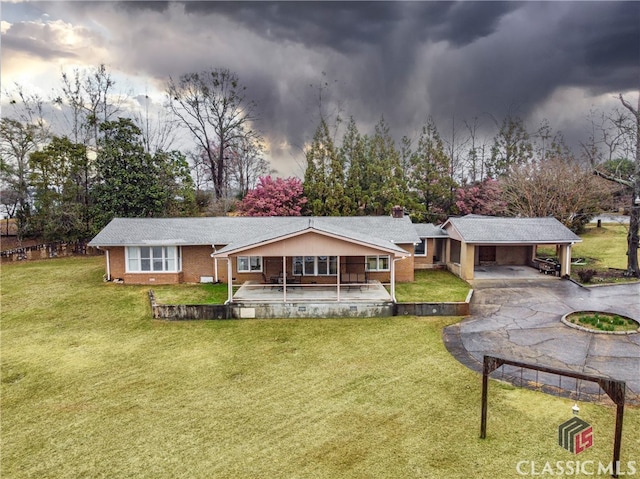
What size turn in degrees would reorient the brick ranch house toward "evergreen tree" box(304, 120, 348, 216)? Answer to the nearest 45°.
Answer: approximately 180°

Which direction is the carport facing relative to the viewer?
toward the camera

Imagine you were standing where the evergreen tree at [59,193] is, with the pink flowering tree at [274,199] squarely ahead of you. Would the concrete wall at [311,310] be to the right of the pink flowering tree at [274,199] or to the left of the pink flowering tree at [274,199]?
right

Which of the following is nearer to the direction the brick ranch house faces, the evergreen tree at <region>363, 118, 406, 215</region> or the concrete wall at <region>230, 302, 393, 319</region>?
the concrete wall

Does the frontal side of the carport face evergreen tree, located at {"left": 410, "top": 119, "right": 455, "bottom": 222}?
no

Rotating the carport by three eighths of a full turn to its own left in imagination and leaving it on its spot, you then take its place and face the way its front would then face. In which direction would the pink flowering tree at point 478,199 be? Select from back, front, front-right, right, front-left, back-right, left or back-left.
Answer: front-left

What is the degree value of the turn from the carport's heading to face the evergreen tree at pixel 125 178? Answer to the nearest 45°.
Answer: approximately 90° to its right

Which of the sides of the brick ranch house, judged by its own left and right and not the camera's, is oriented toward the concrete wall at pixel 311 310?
front

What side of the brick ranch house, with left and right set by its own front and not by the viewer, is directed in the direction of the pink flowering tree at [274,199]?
back

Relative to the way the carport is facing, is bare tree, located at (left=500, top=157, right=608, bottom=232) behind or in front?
behind

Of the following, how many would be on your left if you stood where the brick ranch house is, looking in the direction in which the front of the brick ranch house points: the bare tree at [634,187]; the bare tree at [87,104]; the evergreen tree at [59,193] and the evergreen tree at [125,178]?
1

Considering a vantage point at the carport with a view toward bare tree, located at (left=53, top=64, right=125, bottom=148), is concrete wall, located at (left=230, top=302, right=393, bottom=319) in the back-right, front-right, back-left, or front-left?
front-left

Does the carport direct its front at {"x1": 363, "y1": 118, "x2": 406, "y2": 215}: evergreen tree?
no

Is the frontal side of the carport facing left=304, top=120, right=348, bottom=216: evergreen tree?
no

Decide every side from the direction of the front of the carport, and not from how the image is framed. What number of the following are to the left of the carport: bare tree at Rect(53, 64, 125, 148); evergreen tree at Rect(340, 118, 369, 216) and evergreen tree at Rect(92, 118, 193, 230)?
0

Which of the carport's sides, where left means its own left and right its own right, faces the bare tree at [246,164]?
right

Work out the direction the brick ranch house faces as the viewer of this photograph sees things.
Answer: facing the viewer

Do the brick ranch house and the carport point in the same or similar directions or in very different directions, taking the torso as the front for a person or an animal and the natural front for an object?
same or similar directions

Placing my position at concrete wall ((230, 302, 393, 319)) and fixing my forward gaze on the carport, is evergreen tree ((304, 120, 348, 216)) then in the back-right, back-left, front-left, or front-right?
front-left
